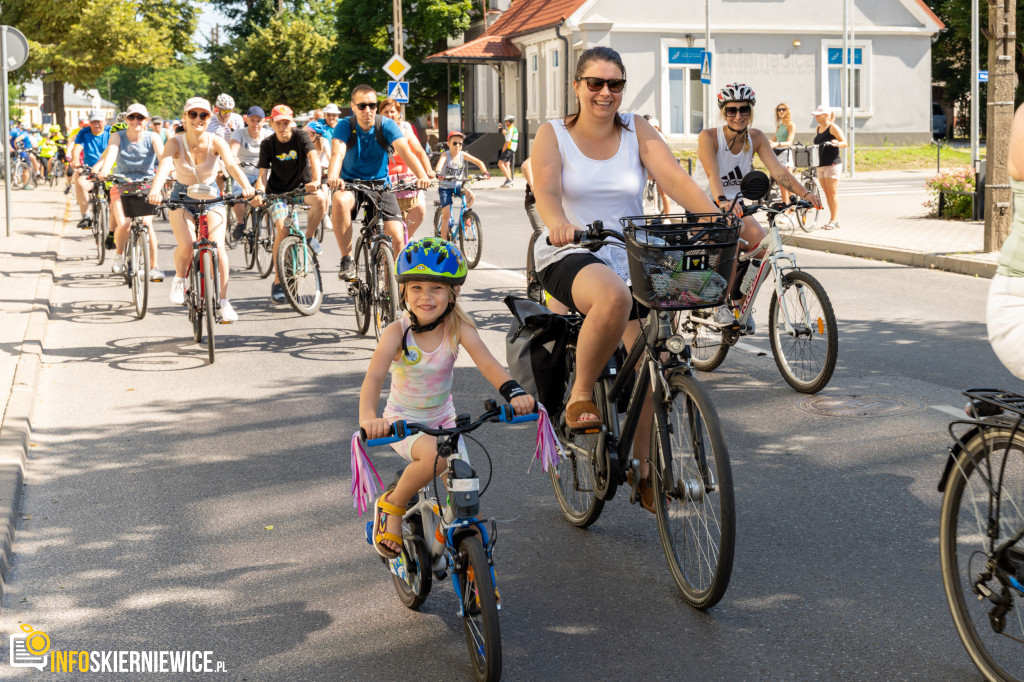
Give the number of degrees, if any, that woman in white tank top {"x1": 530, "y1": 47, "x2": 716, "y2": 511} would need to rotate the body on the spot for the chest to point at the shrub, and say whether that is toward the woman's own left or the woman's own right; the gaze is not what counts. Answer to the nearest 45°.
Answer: approximately 135° to the woman's own left

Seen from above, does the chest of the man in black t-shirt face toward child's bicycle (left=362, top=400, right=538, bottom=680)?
yes

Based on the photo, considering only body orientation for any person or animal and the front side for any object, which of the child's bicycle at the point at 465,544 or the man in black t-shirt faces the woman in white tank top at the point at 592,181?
the man in black t-shirt

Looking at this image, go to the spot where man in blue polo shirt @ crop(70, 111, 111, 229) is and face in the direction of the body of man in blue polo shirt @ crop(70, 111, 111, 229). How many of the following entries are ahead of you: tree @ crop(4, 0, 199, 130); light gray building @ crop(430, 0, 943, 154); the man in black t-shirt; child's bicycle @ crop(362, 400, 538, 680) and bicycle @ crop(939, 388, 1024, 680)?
3

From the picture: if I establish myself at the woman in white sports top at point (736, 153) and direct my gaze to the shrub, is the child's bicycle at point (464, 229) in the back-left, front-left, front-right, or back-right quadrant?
front-left

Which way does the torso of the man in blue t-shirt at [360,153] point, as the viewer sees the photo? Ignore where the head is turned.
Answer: toward the camera

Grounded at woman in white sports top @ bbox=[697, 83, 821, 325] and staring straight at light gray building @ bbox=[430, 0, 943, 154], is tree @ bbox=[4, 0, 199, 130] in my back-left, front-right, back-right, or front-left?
front-left

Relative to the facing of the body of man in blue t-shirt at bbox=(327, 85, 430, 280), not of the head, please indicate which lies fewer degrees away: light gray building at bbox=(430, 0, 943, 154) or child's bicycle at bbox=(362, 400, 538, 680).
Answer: the child's bicycle

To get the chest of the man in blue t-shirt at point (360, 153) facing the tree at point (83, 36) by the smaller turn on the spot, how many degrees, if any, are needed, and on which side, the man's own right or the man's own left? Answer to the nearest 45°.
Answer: approximately 180°

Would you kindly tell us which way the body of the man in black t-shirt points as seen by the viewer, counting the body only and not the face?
toward the camera

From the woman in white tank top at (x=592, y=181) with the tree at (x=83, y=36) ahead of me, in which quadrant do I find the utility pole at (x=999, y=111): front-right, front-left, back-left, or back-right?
front-right

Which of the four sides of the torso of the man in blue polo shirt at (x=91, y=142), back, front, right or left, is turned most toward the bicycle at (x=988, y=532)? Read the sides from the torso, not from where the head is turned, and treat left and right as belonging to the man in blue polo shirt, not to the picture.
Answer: front
